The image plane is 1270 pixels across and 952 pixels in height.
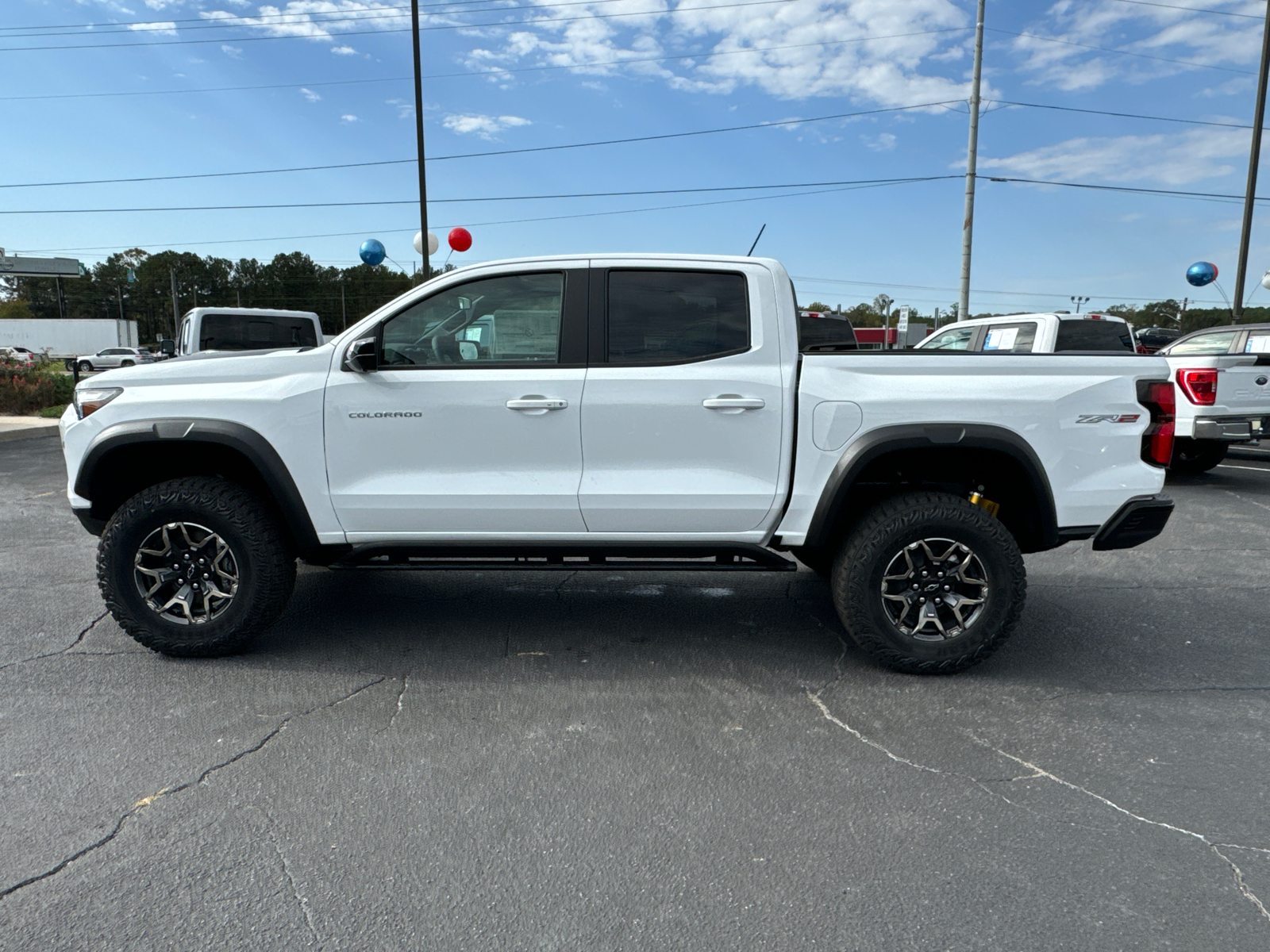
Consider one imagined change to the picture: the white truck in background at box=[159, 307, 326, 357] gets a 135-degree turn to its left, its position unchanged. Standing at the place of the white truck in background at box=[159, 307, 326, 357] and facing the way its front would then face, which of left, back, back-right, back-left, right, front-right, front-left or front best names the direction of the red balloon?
back-left

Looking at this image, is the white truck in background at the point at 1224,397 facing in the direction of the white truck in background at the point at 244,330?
no

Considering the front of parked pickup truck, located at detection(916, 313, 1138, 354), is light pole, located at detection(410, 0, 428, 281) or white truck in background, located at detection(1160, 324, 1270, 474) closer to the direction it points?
the light pole

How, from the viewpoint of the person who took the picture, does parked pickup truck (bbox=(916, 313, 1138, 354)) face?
facing away from the viewer and to the left of the viewer

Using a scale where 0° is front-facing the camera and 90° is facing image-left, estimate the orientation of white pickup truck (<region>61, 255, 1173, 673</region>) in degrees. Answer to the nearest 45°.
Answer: approximately 90°

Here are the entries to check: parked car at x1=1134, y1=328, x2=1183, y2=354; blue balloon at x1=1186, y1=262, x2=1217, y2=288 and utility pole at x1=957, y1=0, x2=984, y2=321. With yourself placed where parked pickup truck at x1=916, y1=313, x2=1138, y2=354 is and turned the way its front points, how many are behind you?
0

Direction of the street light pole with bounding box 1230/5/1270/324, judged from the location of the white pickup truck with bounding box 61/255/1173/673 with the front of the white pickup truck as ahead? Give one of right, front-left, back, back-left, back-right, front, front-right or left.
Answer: back-right

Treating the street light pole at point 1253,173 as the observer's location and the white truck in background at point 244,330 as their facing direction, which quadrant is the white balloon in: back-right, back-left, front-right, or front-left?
front-right

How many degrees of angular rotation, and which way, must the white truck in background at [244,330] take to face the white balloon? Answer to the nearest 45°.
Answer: approximately 90° to its right

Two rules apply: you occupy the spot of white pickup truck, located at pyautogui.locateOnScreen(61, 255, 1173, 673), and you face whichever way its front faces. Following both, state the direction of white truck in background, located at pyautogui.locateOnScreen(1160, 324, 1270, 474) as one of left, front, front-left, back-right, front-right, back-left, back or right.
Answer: back-right

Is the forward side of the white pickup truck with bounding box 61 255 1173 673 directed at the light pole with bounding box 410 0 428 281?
no

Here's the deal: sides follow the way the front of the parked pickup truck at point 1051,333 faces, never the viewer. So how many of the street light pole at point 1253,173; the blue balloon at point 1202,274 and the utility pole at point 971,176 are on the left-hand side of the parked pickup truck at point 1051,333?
0

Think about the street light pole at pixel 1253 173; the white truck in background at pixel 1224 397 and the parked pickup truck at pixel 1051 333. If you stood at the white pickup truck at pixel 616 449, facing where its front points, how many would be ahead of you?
0

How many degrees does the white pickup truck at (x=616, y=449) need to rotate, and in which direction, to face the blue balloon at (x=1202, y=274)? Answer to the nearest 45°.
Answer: approximately 135° to its right

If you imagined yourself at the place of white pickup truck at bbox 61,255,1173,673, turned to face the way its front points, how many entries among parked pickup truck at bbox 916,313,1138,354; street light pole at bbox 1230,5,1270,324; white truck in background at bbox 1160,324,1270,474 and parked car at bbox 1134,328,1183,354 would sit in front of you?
0

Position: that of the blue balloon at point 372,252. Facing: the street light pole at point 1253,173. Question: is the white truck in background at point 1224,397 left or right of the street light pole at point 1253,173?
right

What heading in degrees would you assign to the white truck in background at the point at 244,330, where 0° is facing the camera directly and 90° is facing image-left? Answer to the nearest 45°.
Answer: approximately 135°

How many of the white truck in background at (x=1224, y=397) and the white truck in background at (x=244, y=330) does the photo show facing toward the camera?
0

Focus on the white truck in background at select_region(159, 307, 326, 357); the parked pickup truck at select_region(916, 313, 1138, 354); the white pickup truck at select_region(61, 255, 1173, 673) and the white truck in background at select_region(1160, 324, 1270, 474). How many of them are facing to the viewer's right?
0

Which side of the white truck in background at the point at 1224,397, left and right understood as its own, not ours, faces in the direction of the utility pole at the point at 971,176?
front

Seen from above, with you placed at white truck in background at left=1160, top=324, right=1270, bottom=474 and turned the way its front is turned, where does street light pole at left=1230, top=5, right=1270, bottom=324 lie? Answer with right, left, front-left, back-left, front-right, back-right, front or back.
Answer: front-right
